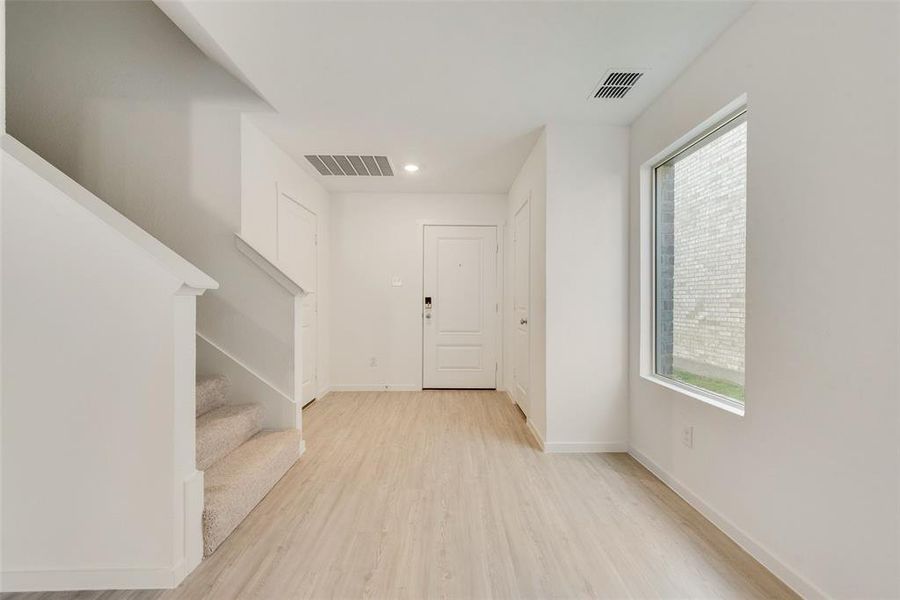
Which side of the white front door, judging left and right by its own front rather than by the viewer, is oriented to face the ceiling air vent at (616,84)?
front

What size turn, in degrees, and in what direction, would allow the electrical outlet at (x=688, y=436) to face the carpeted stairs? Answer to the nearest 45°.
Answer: approximately 45° to its left

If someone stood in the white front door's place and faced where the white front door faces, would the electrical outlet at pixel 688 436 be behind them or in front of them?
in front

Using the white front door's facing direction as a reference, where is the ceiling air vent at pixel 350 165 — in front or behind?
in front

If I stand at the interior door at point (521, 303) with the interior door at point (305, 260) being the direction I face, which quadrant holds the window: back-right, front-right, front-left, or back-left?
back-left

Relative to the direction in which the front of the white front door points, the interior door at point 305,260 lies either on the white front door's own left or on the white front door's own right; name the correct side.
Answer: on the white front door's own right

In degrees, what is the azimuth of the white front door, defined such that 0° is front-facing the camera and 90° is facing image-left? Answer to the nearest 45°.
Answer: approximately 0°

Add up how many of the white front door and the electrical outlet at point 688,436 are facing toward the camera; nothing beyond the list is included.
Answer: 1

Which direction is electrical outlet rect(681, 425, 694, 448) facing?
to the viewer's left

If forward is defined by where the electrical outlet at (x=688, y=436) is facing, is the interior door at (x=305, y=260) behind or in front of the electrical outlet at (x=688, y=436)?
in front
